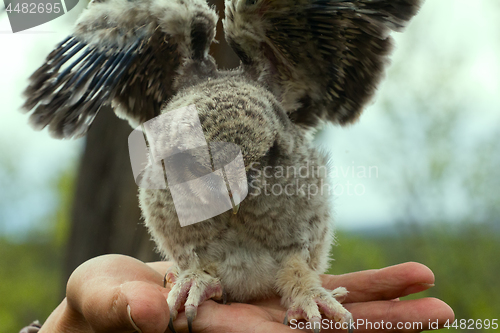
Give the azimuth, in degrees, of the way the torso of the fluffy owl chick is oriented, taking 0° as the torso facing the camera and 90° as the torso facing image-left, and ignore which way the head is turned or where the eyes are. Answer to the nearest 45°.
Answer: approximately 0°
